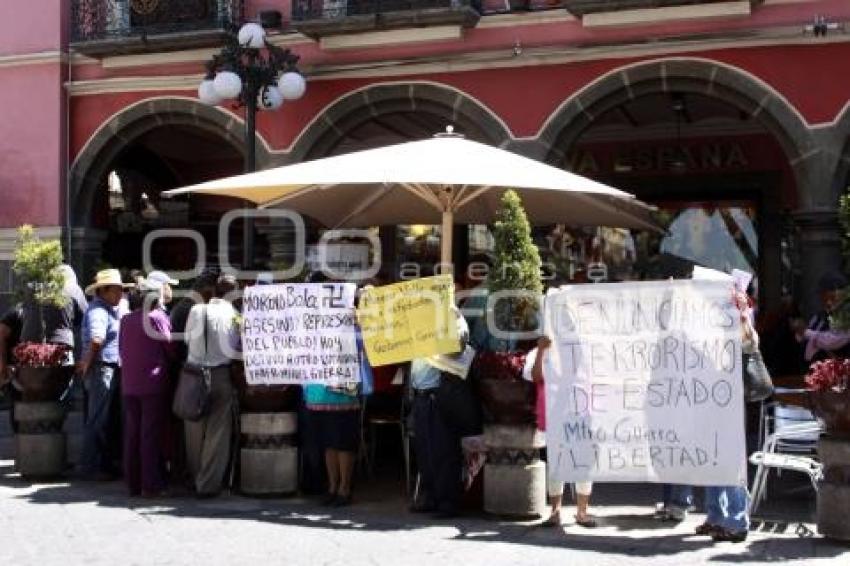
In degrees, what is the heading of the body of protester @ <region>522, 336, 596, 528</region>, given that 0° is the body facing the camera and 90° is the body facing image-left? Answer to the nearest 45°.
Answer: approximately 0°

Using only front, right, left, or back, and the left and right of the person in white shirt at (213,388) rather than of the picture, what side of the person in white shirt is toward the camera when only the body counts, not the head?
back

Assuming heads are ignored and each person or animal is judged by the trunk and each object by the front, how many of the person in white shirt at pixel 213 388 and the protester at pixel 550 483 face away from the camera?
1

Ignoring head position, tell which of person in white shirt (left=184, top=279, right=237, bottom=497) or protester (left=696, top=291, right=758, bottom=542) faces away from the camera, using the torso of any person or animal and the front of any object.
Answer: the person in white shirt

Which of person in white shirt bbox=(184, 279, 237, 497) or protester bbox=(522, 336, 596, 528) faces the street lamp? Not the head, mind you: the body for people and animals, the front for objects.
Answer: the person in white shirt

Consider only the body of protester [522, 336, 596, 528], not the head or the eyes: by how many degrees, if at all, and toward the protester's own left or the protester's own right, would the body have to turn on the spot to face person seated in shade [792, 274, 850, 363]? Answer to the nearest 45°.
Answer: approximately 135° to the protester's own left

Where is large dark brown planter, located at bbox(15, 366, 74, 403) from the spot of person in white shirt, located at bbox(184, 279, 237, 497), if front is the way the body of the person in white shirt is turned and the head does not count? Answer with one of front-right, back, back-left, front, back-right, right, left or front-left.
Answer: front-left

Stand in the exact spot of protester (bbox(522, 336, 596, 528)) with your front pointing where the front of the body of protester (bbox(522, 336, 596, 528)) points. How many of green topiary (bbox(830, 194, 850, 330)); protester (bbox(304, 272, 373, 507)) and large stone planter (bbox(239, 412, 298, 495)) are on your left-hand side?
1
